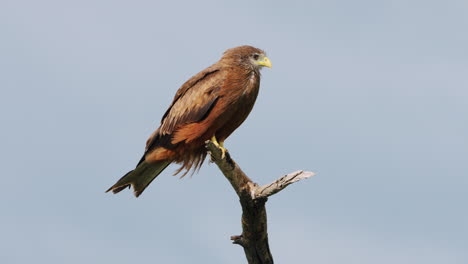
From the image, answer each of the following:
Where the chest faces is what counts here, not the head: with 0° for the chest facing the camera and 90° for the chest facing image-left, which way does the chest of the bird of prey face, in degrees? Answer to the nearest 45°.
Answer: approximately 270°

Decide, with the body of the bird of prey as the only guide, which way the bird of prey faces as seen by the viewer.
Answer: to the viewer's right
